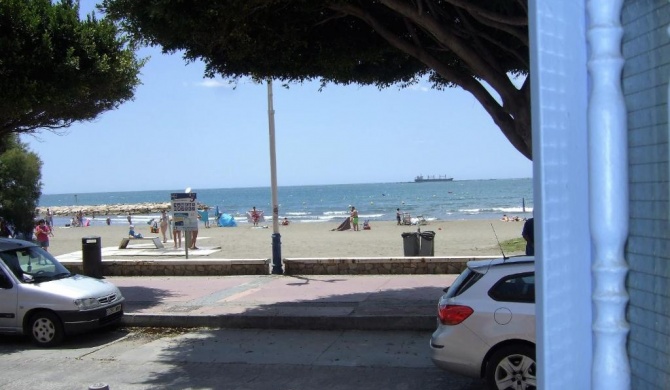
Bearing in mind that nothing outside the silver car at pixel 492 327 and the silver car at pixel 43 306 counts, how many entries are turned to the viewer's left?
0

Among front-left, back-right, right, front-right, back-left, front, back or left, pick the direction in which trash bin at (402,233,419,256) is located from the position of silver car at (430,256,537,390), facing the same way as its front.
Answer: left

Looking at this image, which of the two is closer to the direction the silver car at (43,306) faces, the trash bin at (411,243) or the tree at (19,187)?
the trash bin

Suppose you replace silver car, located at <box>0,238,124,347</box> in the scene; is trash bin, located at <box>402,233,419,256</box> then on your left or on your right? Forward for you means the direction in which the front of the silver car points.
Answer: on your left

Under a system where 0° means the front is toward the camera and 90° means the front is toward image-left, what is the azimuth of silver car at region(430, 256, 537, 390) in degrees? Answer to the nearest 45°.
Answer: approximately 270°

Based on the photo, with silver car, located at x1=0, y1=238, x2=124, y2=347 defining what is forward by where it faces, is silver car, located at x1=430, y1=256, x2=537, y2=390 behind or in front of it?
in front

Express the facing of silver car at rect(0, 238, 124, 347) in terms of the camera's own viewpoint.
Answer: facing the viewer and to the right of the viewer

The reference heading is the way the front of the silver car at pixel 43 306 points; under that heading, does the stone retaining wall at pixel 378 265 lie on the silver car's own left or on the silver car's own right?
on the silver car's own left
